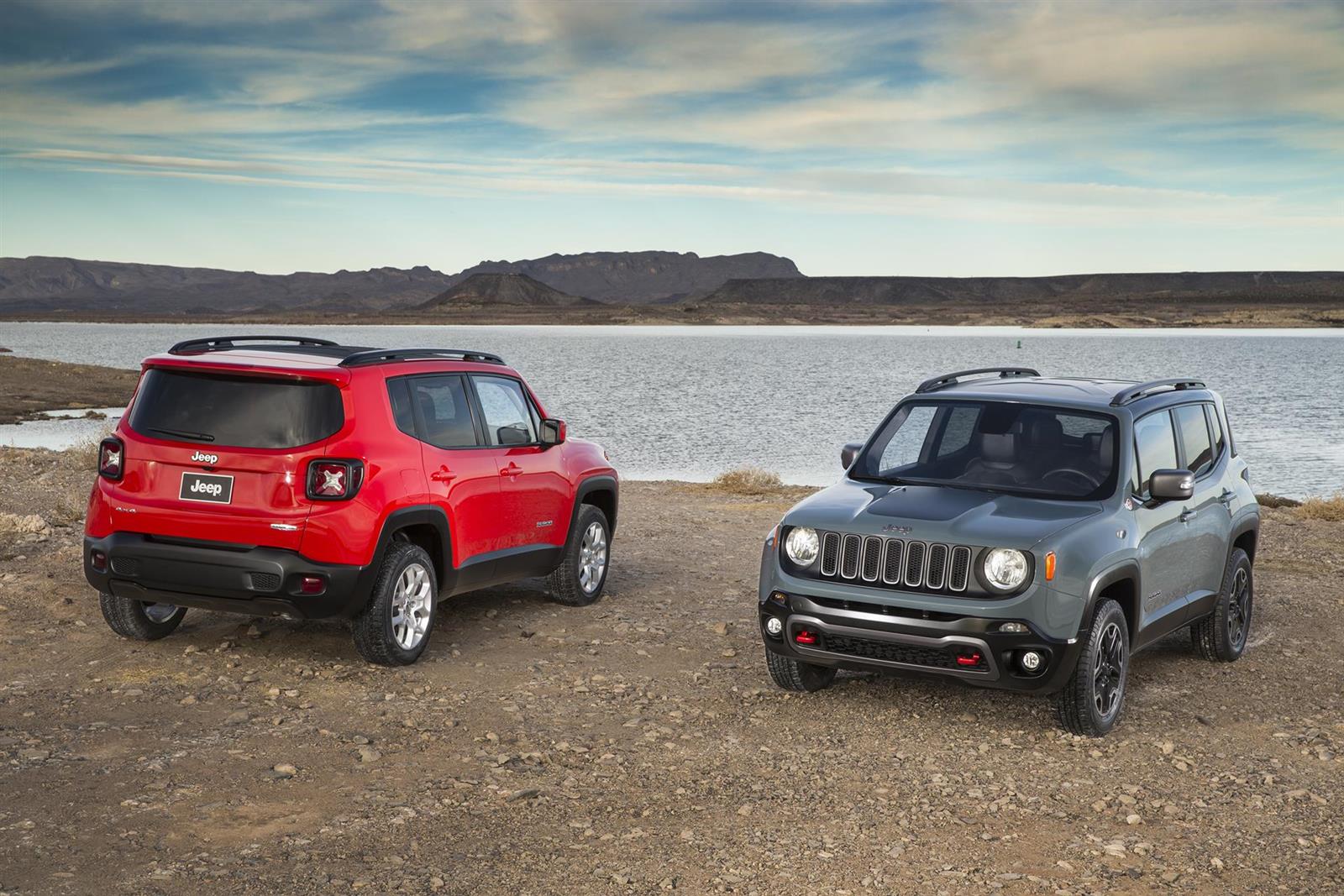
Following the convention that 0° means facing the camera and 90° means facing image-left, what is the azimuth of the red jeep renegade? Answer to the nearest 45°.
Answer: approximately 225°

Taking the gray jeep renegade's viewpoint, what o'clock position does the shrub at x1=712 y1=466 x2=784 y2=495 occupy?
The shrub is roughly at 4 o'clock from the gray jeep renegade.

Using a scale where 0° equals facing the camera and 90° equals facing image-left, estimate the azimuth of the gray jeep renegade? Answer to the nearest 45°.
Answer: approximately 45°
